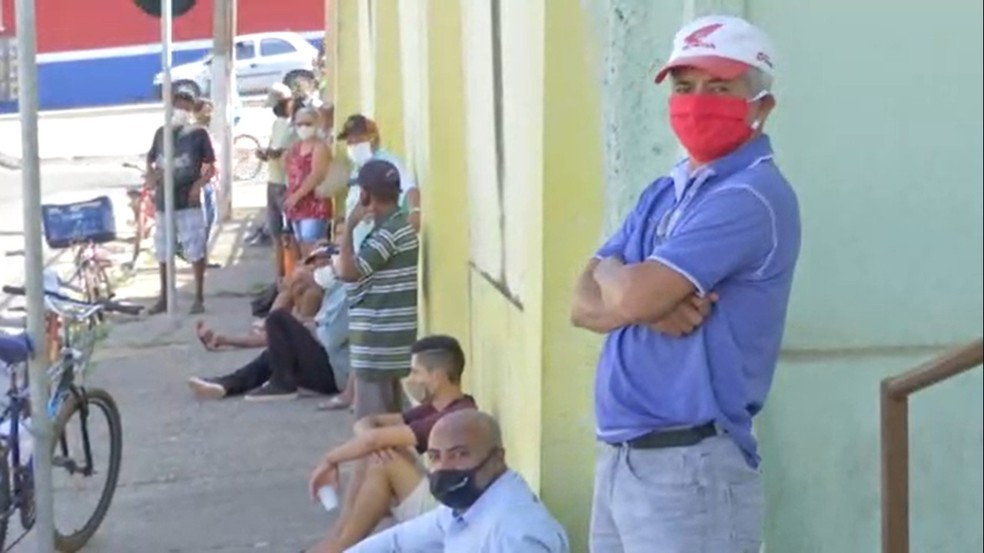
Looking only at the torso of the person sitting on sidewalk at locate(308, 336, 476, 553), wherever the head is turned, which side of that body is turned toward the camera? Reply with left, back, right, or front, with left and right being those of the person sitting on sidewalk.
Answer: left

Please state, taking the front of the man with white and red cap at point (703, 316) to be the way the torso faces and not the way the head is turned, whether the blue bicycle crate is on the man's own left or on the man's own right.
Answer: on the man's own right

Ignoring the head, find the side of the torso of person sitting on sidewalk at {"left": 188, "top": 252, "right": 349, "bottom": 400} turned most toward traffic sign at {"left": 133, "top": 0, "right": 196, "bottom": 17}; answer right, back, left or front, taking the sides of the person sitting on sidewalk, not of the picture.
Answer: right

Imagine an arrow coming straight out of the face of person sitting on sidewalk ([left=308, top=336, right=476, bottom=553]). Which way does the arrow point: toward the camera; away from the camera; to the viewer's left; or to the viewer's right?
to the viewer's left

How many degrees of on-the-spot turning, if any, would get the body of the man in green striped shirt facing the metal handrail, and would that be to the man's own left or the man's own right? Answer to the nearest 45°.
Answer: approximately 135° to the man's own left

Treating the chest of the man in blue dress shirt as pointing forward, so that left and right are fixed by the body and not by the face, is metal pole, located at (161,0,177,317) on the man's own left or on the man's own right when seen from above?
on the man's own right

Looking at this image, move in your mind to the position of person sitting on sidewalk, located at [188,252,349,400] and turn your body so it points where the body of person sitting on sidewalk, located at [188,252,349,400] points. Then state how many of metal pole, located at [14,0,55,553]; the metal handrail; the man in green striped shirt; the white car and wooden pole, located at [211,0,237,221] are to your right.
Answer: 2

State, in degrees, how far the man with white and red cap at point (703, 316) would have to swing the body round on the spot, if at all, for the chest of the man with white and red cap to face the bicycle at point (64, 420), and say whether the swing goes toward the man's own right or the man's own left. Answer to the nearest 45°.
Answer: approximately 90° to the man's own right

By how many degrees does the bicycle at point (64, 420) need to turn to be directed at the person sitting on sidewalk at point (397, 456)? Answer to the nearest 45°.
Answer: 0° — it already faces them

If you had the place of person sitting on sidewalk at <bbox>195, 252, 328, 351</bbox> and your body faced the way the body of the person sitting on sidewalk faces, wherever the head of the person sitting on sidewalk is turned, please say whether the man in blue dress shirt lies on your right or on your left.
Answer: on your left
